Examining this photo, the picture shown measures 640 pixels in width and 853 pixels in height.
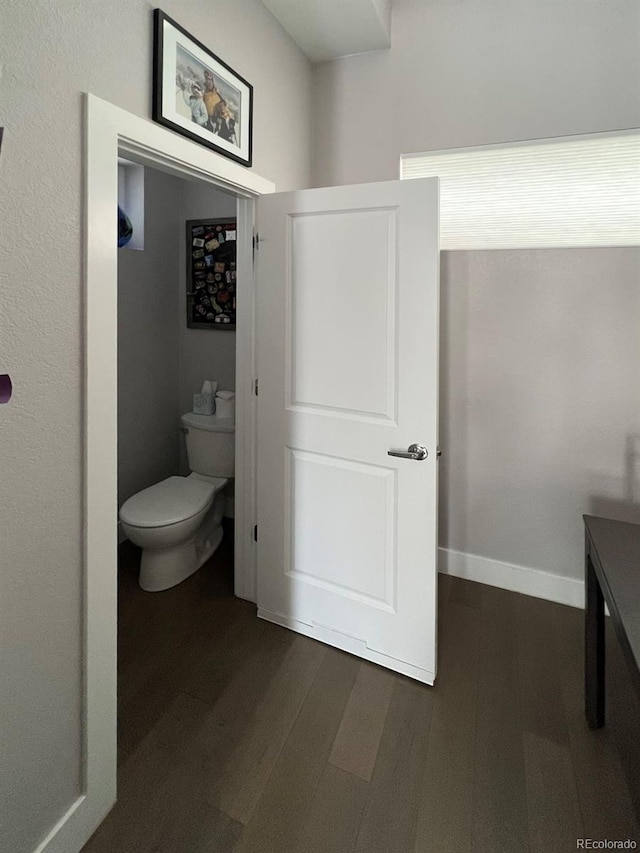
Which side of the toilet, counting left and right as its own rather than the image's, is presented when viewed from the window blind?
left

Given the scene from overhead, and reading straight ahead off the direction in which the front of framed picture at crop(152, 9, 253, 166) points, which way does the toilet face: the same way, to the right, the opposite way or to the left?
to the right

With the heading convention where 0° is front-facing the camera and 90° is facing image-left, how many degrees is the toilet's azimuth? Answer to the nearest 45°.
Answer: approximately 45°

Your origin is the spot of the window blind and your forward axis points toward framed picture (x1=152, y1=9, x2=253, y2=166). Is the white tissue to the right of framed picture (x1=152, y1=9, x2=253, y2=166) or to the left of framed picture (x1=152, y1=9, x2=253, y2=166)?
right

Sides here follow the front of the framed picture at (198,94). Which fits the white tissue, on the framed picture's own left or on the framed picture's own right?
on the framed picture's own left

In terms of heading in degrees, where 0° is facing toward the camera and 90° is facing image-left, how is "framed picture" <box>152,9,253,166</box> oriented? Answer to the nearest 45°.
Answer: approximately 315°

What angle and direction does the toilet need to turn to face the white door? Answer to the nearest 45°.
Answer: approximately 90° to its left
